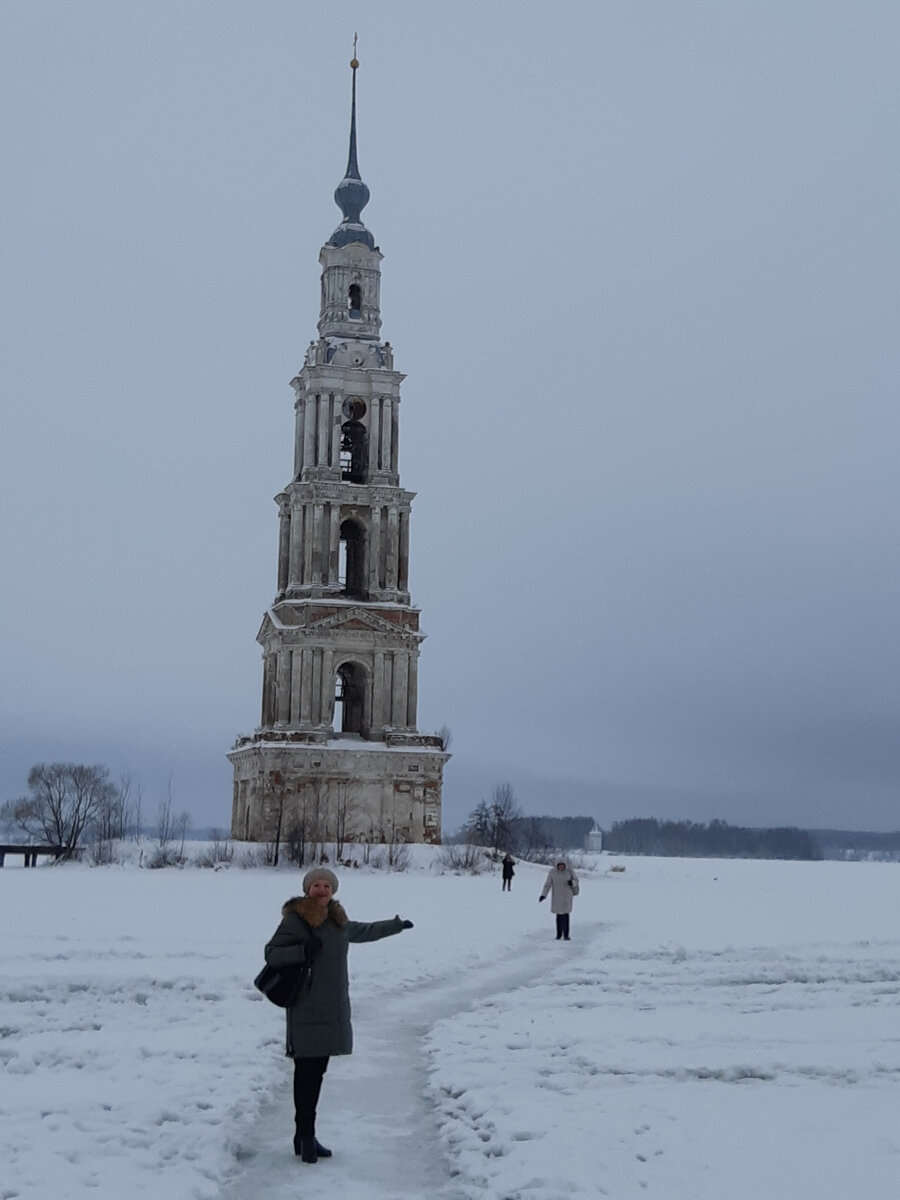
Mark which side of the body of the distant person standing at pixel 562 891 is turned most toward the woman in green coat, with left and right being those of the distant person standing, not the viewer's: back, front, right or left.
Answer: front

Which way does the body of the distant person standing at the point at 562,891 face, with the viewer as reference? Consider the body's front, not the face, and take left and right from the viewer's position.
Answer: facing the viewer

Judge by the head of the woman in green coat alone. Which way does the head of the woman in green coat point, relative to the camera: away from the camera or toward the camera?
toward the camera
